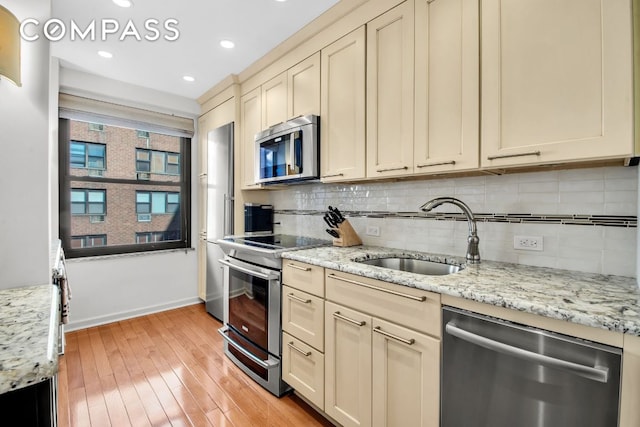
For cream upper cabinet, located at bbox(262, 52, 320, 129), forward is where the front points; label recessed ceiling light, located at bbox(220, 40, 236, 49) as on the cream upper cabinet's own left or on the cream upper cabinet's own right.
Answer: on the cream upper cabinet's own right

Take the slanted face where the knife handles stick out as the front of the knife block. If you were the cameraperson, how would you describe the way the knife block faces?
facing the viewer and to the left of the viewer

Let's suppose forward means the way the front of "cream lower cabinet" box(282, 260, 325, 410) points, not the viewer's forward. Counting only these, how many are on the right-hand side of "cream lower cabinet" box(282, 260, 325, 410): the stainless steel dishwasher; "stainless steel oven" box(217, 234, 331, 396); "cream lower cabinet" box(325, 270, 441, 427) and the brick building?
2

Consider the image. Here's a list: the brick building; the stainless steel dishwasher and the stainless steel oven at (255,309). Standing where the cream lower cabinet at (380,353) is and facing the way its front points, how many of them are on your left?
1

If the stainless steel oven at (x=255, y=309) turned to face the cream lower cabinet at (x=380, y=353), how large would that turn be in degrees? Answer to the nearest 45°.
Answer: approximately 90° to its left

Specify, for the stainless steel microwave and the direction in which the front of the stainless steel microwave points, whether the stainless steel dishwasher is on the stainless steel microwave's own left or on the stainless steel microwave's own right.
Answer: on the stainless steel microwave's own left

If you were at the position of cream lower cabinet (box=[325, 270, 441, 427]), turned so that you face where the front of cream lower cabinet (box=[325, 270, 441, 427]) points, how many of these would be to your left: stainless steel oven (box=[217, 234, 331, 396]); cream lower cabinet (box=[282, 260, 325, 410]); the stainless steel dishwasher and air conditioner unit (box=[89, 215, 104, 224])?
1

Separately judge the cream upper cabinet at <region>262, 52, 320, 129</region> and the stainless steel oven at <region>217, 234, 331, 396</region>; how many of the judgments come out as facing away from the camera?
0

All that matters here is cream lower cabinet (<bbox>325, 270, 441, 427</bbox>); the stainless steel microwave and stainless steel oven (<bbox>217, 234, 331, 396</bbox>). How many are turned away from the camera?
0
